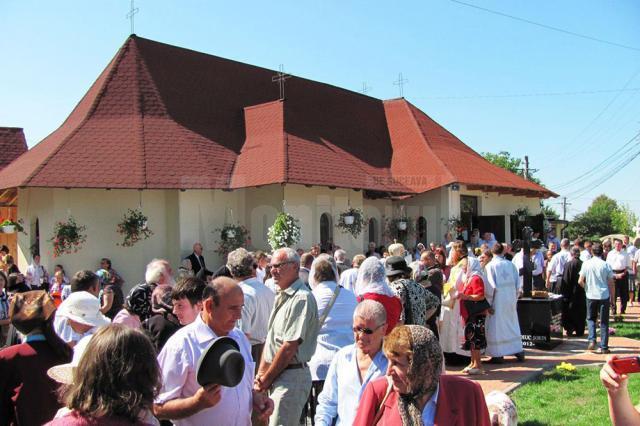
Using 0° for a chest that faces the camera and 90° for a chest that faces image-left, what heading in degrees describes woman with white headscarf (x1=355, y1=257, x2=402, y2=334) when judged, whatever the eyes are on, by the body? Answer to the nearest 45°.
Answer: approximately 180°

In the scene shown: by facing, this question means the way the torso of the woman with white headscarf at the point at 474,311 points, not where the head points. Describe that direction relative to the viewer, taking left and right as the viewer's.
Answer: facing to the left of the viewer

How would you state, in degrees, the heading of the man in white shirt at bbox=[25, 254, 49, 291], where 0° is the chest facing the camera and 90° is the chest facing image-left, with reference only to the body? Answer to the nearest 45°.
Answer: approximately 0°

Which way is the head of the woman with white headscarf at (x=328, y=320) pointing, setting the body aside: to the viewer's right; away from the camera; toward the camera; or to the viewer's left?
away from the camera

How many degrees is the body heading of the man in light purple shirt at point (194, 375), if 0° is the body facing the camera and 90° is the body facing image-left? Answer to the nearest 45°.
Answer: approximately 315°

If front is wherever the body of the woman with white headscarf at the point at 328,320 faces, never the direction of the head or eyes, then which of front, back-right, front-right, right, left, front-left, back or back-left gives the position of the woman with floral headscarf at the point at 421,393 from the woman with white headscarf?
back

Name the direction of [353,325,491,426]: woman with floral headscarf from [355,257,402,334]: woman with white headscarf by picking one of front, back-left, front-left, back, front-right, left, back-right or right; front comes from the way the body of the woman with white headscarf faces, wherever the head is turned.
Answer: back

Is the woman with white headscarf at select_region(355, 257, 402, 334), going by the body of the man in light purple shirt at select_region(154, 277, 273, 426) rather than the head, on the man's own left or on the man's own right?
on the man's own left

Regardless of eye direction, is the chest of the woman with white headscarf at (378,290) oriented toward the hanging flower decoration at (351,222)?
yes
